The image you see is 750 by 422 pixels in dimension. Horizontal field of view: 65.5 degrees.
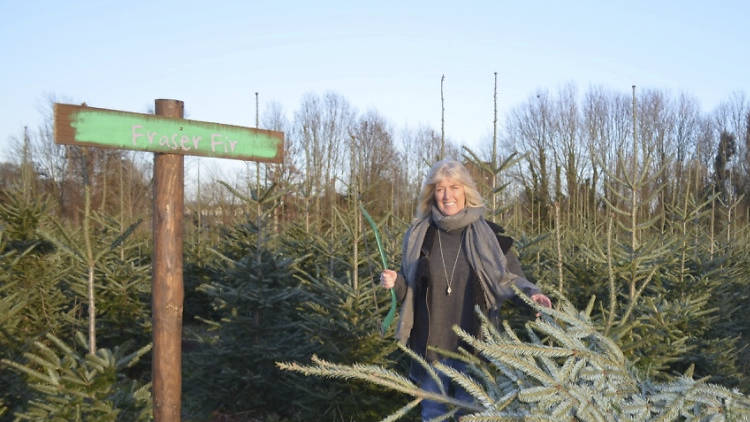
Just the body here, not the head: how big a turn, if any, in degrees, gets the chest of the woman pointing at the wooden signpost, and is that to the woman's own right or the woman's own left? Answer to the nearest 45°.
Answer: approximately 45° to the woman's own right

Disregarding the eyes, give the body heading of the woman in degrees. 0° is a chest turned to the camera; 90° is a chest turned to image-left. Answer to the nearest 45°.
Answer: approximately 0°
